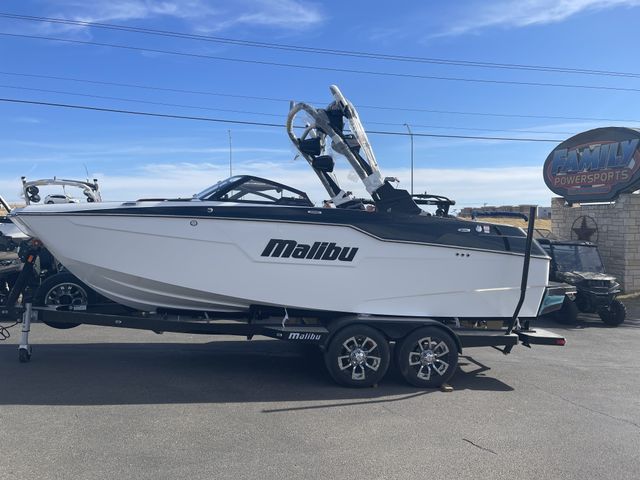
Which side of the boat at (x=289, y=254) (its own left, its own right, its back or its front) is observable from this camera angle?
left

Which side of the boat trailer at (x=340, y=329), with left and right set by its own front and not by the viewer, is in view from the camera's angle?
left

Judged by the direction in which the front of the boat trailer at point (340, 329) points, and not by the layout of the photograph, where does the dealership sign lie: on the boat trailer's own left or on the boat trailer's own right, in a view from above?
on the boat trailer's own right
